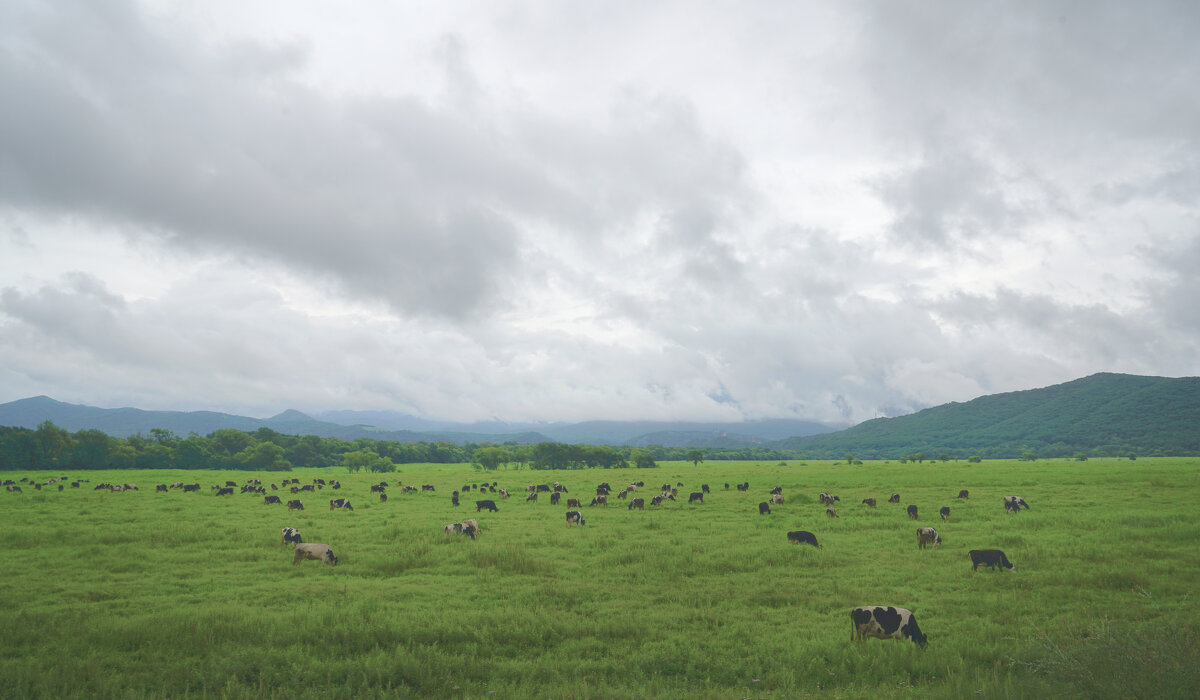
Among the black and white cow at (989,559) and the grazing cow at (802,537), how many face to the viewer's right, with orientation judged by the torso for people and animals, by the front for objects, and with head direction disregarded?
2

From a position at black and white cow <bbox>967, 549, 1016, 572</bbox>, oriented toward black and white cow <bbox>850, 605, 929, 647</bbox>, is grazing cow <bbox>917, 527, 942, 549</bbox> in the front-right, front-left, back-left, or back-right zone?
back-right

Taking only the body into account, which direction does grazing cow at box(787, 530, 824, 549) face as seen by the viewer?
to the viewer's right

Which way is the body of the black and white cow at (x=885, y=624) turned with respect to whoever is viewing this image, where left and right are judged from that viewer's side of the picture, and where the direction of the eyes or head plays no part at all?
facing to the right of the viewer

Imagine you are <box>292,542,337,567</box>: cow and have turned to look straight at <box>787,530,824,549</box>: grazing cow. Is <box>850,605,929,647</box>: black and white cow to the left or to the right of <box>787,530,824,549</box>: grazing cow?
right

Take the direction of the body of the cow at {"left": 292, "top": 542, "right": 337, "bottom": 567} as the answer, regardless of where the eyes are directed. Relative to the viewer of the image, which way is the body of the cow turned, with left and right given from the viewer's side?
facing to the right of the viewer

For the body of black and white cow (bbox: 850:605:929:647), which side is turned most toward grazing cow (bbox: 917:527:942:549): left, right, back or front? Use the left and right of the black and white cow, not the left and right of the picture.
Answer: left

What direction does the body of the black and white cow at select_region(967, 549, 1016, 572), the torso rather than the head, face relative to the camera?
to the viewer's right
